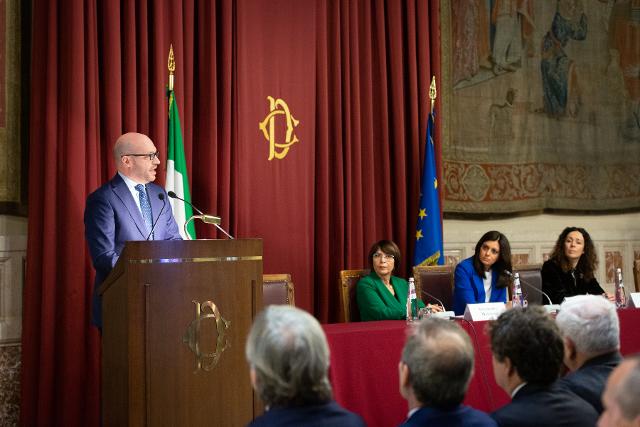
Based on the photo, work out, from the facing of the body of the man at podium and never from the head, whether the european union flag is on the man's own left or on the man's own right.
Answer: on the man's own left

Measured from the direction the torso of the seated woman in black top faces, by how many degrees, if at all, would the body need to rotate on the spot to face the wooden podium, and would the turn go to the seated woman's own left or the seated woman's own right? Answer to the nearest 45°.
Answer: approximately 45° to the seated woman's own right

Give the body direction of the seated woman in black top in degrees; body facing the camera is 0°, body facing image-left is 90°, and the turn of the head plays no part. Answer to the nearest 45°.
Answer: approximately 0°

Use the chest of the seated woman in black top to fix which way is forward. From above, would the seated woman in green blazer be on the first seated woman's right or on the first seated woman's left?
on the first seated woman's right

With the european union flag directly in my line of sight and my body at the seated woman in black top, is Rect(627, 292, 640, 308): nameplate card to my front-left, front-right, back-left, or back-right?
back-left

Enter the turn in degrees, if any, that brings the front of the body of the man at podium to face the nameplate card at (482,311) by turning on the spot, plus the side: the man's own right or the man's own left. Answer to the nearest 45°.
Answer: approximately 45° to the man's own left

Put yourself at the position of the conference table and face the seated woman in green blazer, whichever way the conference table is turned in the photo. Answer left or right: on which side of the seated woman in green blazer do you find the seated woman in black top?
right

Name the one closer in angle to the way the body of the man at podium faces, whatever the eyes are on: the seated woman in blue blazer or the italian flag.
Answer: the seated woman in blue blazer

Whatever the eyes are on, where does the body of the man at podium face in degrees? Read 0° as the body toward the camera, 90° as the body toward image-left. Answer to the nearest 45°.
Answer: approximately 315°
